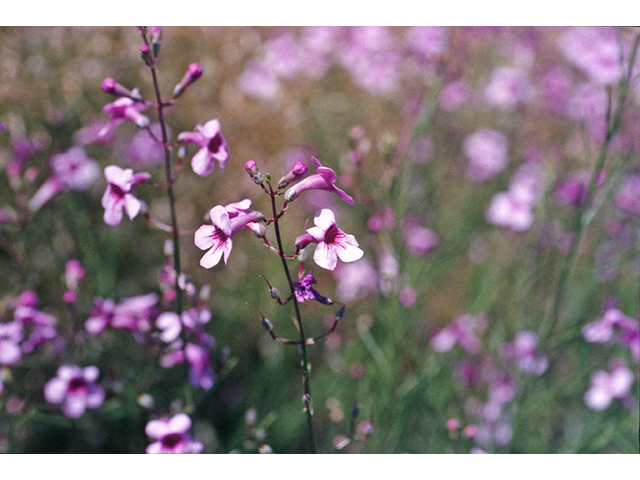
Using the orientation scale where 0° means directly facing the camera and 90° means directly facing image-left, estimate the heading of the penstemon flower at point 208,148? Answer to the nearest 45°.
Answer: approximately 315°

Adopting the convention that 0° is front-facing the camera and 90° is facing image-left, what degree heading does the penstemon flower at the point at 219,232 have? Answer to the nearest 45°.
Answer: approximately 45°

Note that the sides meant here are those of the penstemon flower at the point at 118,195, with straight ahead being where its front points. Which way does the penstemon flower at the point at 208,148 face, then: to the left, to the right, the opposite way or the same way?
to the left

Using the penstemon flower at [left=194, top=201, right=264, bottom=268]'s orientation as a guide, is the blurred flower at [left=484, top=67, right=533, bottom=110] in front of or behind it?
behind

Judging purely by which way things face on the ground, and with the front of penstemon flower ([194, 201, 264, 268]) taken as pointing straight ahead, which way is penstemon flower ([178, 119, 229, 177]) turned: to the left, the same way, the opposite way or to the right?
to the left
